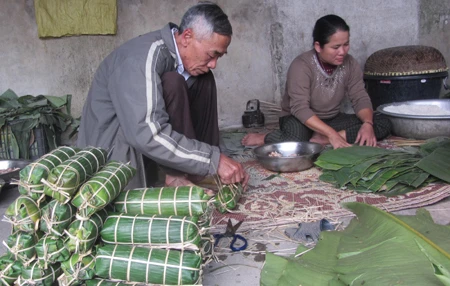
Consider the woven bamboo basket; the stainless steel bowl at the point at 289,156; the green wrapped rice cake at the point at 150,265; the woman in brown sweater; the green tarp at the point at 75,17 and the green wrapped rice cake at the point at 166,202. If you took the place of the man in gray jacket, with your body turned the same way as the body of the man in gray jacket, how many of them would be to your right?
2

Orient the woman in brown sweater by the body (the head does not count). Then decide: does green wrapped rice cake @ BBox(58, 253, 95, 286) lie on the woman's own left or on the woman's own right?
on the woman's own right

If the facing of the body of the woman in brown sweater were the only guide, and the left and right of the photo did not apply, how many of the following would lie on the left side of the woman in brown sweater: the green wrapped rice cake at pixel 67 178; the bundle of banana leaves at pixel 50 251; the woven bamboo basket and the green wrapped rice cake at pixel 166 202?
1

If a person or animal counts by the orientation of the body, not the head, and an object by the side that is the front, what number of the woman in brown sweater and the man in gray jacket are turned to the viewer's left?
0

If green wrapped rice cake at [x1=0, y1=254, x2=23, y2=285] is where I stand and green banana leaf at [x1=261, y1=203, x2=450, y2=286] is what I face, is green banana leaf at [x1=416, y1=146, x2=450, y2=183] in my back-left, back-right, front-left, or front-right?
front-left

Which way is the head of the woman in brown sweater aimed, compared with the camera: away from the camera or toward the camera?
toward the camera

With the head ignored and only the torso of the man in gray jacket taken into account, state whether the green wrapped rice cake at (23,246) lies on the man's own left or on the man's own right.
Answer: on the man's own right

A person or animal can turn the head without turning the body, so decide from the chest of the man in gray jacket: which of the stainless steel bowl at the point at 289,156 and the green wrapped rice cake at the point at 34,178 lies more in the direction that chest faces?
the stainless steel bowl

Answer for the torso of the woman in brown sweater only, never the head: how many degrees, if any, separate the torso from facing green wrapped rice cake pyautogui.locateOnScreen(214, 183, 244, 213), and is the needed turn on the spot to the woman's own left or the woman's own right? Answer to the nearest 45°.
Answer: approximately 45° to the woman's own right

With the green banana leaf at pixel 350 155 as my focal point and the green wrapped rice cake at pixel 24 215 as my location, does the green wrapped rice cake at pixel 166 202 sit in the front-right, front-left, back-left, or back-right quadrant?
front-right

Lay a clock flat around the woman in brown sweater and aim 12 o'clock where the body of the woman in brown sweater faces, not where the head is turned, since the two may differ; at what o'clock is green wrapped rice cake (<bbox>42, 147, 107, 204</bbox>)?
The green wrapped rice cake is roughly at 2 o'clock from the woman in brown sweater.

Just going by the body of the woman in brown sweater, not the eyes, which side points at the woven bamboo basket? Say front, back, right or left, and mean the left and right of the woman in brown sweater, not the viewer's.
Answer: left

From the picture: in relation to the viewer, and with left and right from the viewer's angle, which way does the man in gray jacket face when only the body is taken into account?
facing to the right of the viewer

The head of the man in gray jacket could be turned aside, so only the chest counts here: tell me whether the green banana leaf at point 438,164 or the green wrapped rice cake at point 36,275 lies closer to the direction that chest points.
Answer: the green banana leaf
